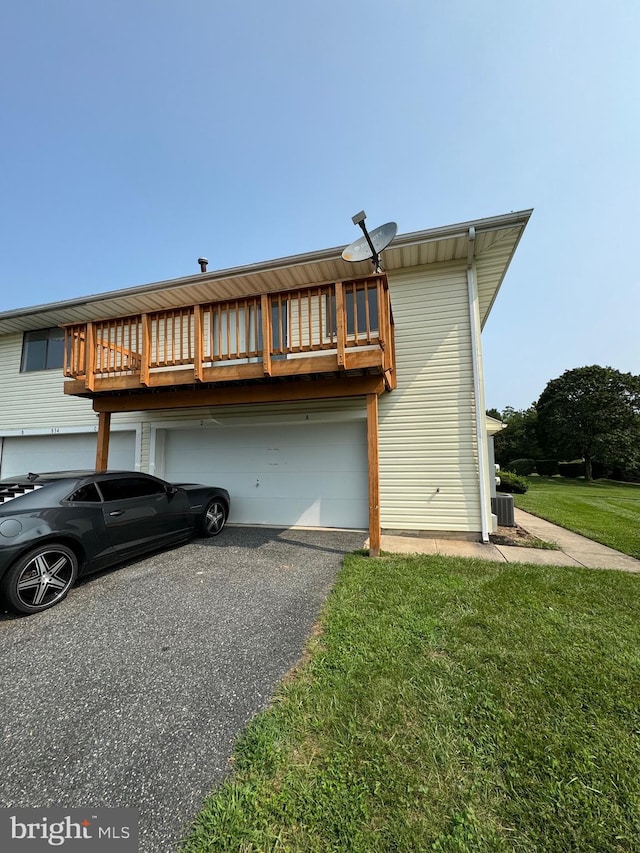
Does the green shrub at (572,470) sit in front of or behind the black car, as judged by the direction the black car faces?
in front

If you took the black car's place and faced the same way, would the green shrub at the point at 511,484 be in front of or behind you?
in front

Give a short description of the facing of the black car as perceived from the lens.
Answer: facing away from the viewer and to the right of the viewer

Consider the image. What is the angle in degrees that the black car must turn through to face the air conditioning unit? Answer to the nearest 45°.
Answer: approximately 45° to its right

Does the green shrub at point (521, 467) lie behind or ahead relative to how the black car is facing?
ahead

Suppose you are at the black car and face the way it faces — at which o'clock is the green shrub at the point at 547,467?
The green shrub is roughly at 1 o'clock from the black car.
